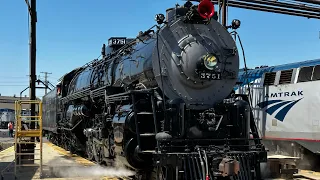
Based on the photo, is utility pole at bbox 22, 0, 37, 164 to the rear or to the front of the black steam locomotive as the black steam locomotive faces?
to the rear

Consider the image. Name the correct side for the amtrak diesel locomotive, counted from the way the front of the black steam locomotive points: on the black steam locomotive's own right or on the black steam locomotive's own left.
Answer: on the black steam locomotive's own left

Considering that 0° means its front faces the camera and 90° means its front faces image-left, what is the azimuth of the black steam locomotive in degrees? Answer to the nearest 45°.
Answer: approximately 315°
